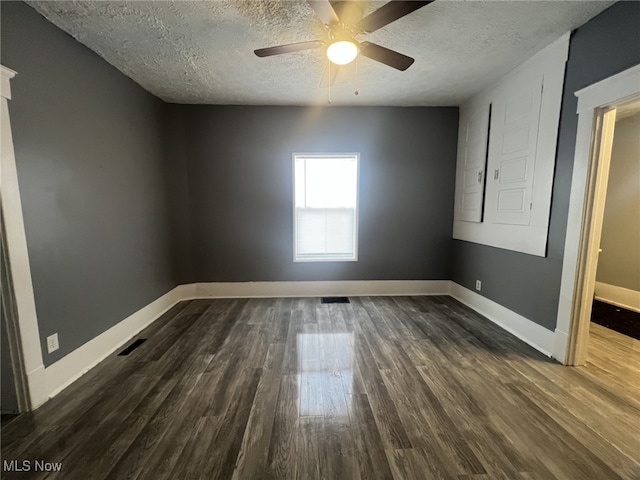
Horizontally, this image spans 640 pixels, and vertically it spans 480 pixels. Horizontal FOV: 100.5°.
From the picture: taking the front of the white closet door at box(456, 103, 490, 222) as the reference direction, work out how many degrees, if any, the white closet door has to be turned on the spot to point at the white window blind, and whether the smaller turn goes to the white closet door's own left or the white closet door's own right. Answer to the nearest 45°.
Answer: approximately 45° to the white closet door's own right

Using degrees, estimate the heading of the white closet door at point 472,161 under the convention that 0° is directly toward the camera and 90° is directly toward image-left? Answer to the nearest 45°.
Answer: approximately 45°

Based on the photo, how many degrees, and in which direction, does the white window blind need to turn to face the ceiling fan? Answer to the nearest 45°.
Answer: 0° — it already faces it

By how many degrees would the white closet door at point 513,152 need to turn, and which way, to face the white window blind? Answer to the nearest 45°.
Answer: approximately 45° to its right

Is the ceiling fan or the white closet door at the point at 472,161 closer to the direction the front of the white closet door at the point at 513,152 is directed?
the ceiling fan

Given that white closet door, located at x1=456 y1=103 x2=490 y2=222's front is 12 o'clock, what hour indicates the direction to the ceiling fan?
The ceiling fan is roughly at 11 o'clock from the white closet door.

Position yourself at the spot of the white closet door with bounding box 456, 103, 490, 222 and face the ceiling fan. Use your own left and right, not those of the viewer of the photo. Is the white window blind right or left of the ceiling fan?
right

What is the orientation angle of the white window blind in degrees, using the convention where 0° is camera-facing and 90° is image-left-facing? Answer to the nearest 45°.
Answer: approximately 0°

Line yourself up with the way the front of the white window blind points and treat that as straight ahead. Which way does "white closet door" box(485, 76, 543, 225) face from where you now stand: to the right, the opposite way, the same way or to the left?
to the right

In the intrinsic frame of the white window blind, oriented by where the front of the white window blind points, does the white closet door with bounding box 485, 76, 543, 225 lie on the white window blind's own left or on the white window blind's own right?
on the white window blind's own left

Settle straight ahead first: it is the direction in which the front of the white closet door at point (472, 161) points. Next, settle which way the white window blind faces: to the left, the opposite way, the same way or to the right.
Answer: to the left
